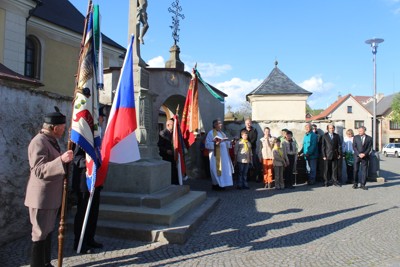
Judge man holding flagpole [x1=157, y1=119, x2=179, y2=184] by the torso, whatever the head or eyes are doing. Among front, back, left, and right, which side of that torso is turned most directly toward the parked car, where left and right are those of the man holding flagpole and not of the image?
left

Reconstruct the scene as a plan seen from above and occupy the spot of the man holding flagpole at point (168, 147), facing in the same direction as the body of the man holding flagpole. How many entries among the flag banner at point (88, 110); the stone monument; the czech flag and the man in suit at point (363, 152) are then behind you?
0

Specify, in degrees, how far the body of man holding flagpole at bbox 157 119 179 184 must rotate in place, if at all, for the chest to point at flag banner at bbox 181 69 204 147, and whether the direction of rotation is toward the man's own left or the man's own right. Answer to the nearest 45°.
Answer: approximately 90° to the man's own left

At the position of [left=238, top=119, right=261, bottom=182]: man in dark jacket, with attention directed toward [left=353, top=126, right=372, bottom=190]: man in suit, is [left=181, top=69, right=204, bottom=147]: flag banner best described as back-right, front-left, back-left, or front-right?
back-right

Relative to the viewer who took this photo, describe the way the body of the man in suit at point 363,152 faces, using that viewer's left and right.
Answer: facing the viewer

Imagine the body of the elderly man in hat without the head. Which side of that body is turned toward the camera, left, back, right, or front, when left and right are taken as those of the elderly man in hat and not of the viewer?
right

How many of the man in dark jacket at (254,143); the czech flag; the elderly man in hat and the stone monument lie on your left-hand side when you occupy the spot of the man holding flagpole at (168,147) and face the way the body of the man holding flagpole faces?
1

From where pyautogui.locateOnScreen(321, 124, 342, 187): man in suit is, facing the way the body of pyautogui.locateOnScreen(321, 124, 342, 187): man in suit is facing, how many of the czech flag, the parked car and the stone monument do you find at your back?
1

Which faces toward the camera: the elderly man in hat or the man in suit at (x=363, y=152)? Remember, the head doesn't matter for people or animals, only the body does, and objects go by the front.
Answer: the man in suit

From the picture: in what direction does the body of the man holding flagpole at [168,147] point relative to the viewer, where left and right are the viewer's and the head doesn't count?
facing the viewer and to the right of the viewer

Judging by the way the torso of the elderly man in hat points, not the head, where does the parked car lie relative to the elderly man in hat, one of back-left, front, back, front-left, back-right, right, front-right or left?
front-left

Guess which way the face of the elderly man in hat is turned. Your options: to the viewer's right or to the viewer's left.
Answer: to the viewer's right

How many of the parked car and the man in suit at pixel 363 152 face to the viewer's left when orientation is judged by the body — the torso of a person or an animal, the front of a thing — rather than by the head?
1

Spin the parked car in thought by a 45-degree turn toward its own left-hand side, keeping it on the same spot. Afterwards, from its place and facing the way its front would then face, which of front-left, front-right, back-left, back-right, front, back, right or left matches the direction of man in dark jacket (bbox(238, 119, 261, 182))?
front-left
